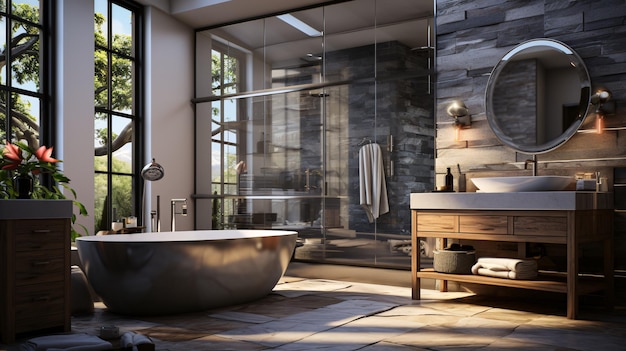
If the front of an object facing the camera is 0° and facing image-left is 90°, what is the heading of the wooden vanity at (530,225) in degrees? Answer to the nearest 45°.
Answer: approximately 45°

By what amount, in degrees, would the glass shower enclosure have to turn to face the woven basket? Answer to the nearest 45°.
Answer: approximately 90° to its left

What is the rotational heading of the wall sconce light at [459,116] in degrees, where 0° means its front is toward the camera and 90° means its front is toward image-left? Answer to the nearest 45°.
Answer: approximately 45°

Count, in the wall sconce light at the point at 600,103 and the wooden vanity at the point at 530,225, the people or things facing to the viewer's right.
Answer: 0

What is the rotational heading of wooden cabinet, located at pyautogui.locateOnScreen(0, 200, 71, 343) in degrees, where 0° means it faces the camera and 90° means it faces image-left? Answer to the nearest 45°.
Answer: approximately 315°

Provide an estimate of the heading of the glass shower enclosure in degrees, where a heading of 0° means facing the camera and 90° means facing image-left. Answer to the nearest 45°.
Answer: approximately 45°

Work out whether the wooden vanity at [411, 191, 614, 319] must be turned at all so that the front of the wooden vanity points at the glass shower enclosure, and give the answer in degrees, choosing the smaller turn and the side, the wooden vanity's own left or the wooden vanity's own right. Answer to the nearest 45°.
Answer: approximately 90° to the wooden vanity's own right

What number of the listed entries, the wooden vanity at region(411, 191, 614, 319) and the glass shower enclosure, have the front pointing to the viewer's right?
0

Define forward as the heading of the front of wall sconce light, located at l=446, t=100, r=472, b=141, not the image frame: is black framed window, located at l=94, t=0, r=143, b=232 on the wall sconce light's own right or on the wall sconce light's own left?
on the wall sconce light's own right

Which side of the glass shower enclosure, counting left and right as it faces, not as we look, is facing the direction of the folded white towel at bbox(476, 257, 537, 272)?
left

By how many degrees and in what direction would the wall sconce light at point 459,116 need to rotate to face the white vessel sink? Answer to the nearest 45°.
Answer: approximately 90° to its left

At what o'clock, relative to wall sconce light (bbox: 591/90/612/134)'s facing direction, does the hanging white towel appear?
The hanging white towel is roughly at 2 o'clock from the wall sconce light.

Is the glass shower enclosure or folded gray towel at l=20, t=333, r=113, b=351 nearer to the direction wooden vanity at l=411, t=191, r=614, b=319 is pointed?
the folded gray towel
